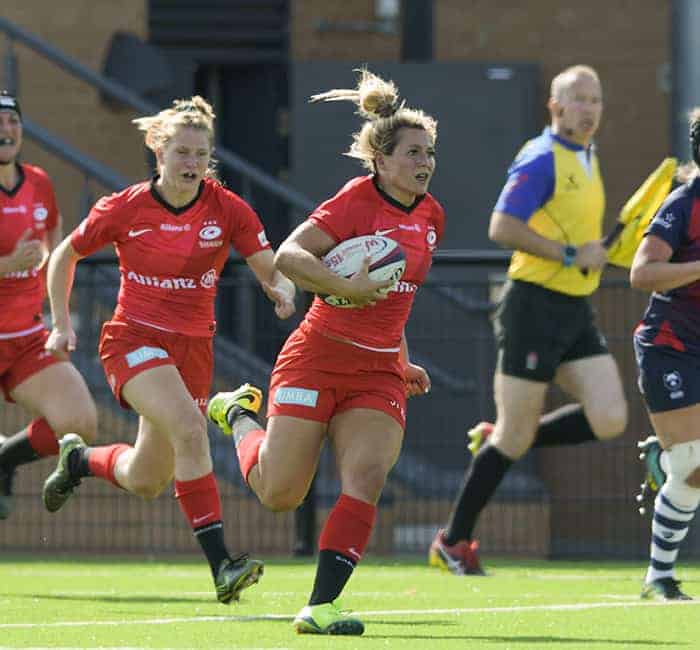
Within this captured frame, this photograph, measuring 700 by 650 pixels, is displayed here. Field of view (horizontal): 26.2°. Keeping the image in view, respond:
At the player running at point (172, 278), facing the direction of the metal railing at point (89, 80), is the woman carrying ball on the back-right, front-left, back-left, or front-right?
back-right

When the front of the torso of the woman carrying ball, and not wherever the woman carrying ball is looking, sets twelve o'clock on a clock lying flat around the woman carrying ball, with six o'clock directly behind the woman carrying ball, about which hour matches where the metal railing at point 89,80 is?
The metal railing is roughly at 7 o'clock from the woman carrying ball.

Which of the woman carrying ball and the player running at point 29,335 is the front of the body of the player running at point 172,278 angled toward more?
the woman carrying ball

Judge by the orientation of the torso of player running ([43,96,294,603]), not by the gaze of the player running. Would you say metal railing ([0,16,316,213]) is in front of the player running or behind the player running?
behind

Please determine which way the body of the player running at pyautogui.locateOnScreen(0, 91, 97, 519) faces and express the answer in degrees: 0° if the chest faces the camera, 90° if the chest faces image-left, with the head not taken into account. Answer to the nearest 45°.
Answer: approximately 315°

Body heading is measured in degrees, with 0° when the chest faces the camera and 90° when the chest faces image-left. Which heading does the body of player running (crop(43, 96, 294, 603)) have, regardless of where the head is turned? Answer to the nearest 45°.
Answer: approximately 315°

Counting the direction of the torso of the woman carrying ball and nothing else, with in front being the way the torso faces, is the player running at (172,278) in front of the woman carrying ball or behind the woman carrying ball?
behind

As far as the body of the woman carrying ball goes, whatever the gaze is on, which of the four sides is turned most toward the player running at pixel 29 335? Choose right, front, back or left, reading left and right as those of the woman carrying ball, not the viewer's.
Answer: back

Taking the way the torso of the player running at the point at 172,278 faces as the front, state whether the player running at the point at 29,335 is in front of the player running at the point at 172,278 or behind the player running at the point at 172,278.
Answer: behind
